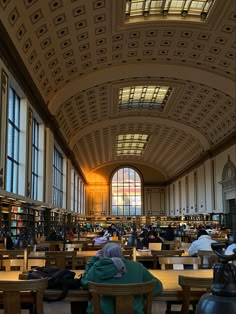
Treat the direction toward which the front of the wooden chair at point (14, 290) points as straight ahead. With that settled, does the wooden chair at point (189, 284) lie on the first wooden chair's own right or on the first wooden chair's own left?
on the first wooden chair's own right

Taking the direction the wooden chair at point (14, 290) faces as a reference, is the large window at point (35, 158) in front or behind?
in front

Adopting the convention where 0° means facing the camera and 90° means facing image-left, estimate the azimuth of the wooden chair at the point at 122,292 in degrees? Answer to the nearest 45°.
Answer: approximately 180°

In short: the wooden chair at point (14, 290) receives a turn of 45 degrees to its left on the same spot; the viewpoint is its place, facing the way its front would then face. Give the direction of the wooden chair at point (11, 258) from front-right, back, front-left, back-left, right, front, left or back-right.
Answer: front-right

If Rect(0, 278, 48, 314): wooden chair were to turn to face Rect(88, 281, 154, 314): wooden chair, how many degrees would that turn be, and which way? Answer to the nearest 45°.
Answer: approximately 90° to its right

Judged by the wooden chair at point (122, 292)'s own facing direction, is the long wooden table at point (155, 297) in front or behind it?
in front

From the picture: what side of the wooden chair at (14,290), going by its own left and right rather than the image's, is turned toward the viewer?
back

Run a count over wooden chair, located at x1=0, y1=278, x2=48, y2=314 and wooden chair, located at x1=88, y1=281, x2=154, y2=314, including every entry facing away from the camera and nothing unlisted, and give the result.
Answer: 2

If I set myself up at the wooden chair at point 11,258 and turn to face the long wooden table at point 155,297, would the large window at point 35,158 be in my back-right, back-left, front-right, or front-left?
back-left

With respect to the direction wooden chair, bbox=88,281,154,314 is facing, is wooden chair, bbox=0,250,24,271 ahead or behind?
ahead
